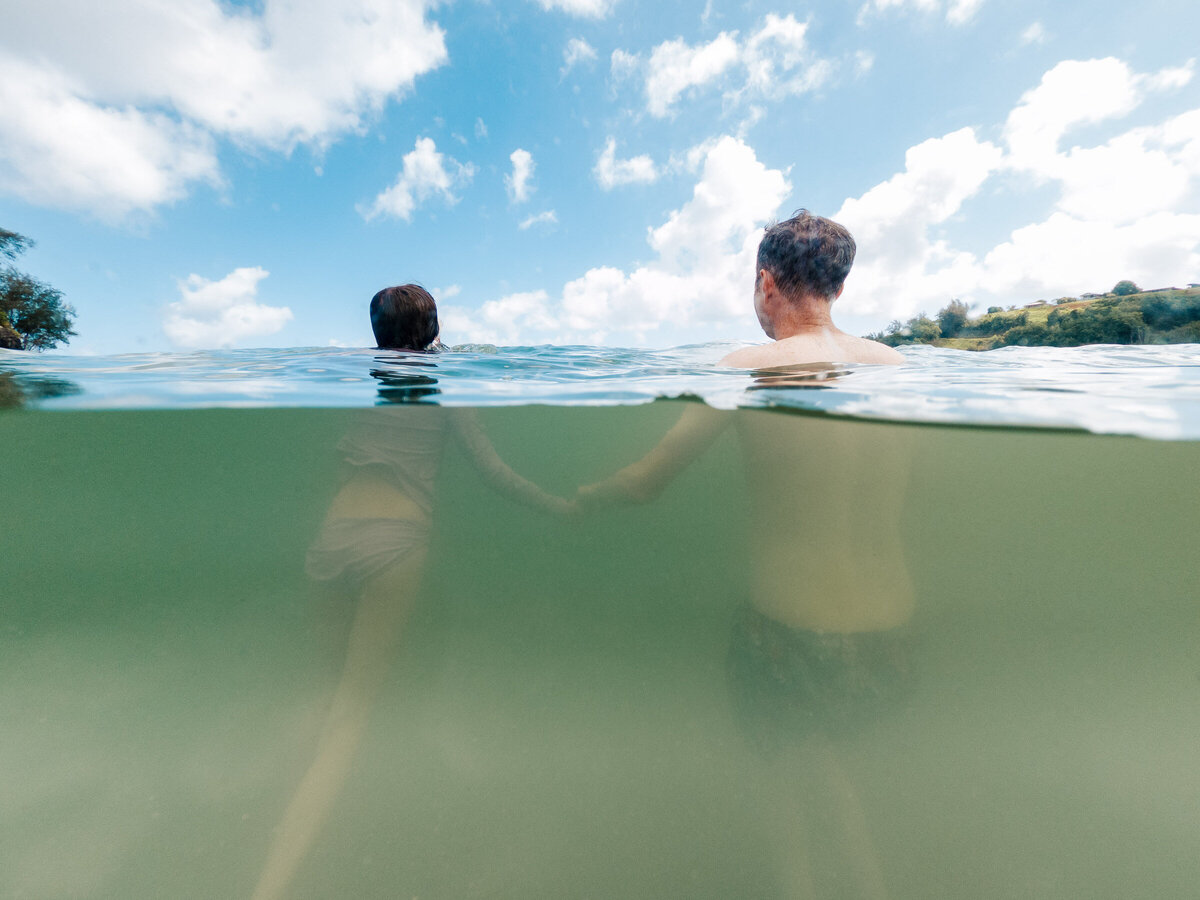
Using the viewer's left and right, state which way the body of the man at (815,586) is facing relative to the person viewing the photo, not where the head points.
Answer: facing away from the viewer

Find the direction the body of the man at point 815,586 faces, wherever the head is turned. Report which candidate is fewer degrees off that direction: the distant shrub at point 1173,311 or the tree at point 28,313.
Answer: the distant shrub

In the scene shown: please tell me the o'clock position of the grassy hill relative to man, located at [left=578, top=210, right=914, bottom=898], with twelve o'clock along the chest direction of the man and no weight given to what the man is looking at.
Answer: The grassy hill is roughly at 1 o'clock from the man.

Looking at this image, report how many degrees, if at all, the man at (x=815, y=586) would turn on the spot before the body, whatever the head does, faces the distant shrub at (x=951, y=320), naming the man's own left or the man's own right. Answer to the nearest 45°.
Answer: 0° — they already face it

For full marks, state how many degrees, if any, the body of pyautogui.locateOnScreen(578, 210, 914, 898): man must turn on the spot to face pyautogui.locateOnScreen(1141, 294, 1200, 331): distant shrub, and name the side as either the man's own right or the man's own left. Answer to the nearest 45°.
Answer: approximately 45° to the man's own right

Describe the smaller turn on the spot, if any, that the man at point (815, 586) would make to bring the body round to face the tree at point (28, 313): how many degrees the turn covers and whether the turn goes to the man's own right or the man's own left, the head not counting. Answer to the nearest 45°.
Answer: approximately 90° to the man's own left
